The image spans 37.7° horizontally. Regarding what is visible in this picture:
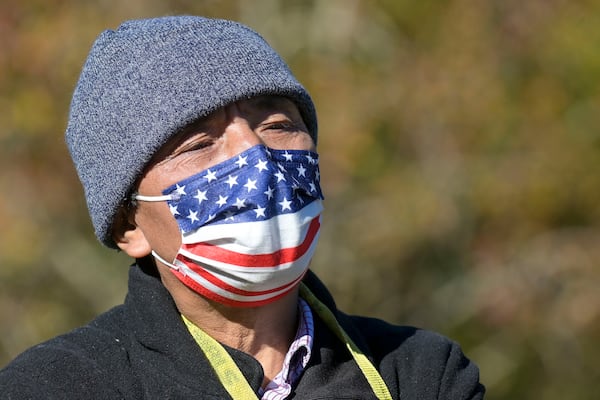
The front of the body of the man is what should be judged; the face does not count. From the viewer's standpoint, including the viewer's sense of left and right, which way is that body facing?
facing the viewer and to the right of the viewer

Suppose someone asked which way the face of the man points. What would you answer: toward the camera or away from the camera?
toward the camera
